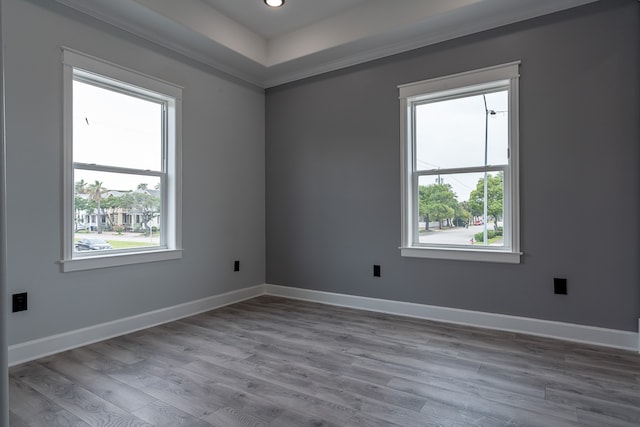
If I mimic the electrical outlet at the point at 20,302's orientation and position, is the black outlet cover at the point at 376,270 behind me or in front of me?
in front

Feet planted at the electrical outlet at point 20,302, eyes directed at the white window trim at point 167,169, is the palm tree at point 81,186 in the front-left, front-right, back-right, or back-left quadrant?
front-left

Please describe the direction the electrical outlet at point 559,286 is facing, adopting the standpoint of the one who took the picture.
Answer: facing the viewer

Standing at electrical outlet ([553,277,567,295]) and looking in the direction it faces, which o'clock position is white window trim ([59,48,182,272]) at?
The white window trim is roughly at 2 o'clock from the electrical outlet.

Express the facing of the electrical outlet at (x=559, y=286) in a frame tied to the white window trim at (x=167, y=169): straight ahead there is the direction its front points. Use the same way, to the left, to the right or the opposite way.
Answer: to the right

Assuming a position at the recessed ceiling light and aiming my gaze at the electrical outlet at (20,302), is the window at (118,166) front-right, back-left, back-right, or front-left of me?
front-right

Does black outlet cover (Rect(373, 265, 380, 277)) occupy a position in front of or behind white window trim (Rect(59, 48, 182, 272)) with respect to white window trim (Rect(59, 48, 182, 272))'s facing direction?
in front

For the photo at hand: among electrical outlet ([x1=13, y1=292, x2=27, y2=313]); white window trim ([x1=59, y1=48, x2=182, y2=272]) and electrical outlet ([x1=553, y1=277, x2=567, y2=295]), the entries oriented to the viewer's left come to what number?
0

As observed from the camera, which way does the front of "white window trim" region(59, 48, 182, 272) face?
facing the viewer and to the right of the viewer

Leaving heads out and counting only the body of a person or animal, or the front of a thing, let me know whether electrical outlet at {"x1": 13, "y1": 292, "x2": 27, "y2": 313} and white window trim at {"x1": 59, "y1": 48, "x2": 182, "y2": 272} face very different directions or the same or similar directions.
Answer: same or similar directions

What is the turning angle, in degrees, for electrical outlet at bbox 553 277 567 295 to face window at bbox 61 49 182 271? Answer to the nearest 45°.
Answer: approximately 45° to its right
